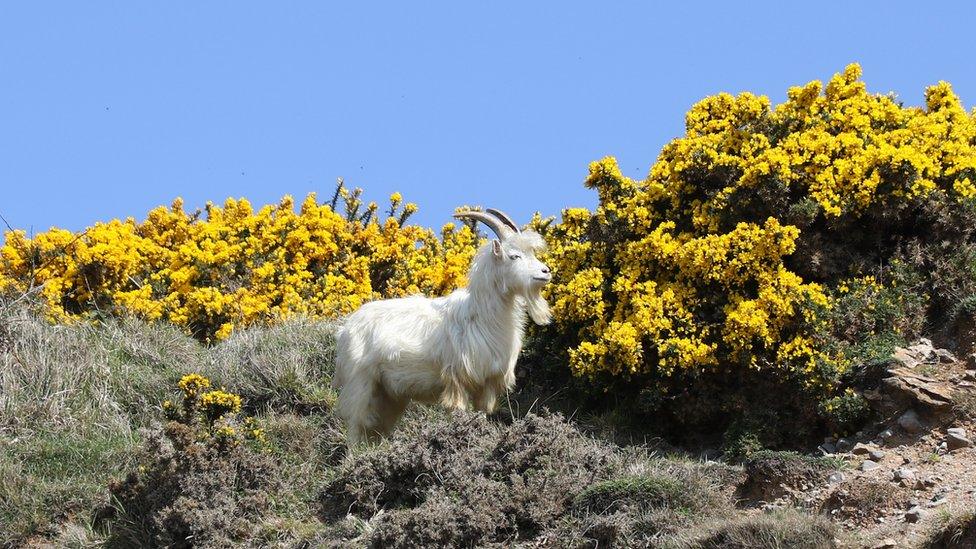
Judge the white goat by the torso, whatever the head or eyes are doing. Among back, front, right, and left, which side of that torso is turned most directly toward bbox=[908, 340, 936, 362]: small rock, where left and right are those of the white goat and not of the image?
front

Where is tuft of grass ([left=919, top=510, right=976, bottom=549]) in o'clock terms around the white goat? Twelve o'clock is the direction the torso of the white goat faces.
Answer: The tuft of grass is roughly at 1 o'clock from the white goat.

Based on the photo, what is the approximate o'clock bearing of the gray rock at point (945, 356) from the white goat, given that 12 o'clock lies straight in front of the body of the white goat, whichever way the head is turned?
The gray rock is roughly at 12 o'clock from the white goat.

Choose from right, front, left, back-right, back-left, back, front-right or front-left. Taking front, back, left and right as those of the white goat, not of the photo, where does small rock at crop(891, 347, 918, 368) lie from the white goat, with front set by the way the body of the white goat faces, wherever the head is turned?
front

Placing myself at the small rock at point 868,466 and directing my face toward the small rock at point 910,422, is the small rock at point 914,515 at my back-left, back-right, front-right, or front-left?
back-right

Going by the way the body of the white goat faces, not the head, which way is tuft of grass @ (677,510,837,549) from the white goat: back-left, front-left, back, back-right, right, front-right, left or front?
front-right

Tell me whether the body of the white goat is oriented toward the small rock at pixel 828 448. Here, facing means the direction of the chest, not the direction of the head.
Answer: yes

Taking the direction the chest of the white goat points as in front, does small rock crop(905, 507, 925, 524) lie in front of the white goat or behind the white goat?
in front

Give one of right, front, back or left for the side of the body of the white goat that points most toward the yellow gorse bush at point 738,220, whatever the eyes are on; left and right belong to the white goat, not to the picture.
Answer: front

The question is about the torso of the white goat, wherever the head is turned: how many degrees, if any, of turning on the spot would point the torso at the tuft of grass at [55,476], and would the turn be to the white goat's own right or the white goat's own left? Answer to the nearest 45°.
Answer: approximately 180°

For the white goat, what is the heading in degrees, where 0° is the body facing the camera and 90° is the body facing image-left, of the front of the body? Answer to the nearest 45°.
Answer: approximately 270°
